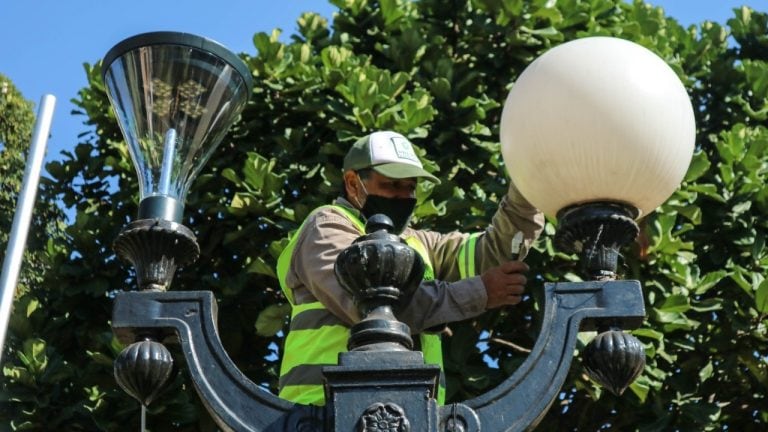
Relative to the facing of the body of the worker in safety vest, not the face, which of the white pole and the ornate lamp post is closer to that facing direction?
the ornate lamp post

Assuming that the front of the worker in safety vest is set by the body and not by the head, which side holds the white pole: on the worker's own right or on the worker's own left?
on the worker's own right

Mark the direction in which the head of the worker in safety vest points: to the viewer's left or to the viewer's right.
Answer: to the viewer's right

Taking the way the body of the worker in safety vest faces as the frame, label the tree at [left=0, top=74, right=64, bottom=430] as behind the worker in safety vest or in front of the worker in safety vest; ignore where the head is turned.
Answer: behind

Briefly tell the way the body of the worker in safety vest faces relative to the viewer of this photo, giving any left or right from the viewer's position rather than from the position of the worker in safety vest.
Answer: facing the viewer and to the right of the viewer
